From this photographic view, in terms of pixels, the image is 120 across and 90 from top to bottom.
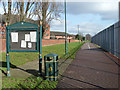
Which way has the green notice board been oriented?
toward the camera
